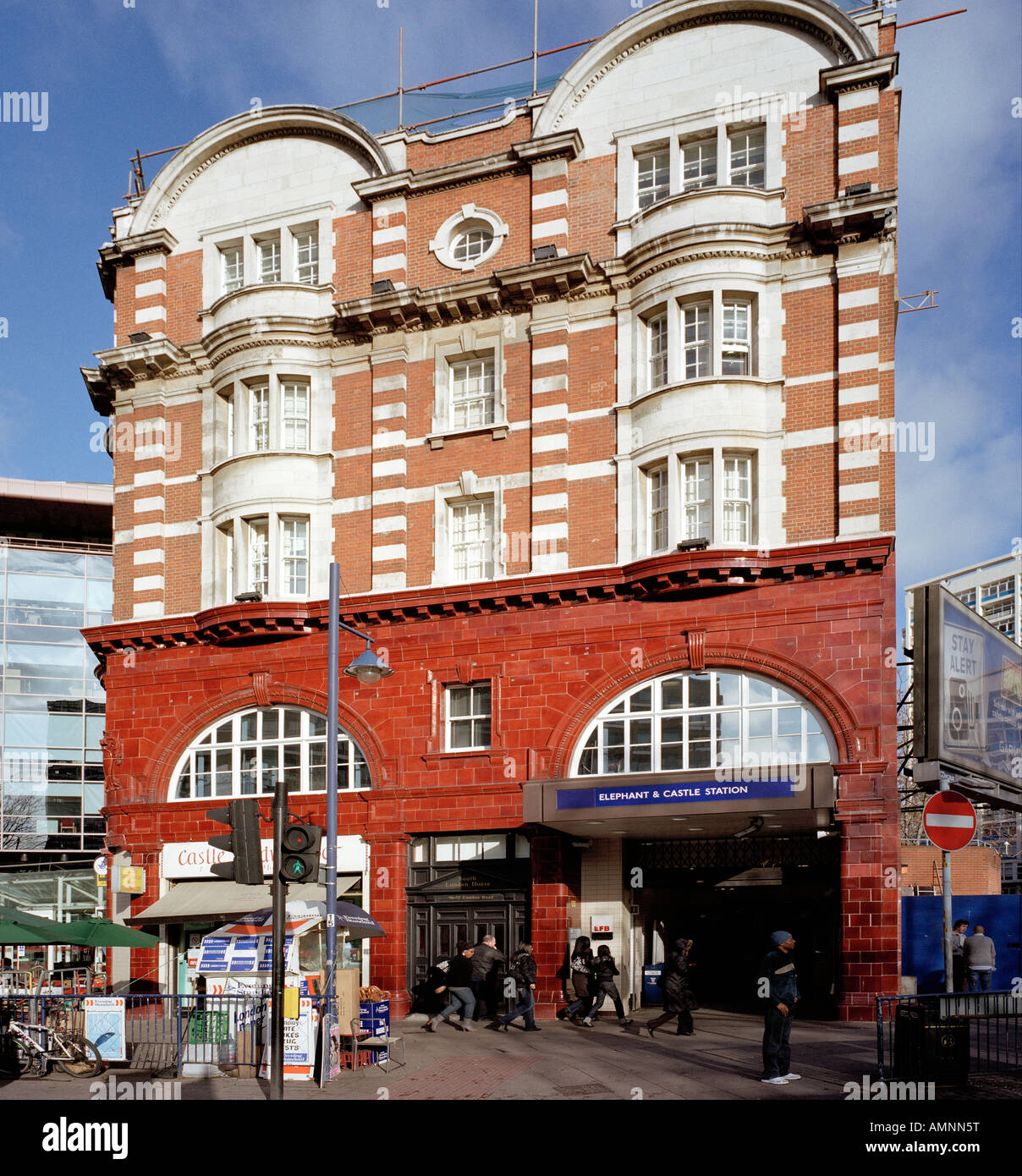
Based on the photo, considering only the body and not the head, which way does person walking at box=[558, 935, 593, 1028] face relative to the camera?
to the viewer's right

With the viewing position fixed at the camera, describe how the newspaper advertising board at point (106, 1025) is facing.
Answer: facing the viewer

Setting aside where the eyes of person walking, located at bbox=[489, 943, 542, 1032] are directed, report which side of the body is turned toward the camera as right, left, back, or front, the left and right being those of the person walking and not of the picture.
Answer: right

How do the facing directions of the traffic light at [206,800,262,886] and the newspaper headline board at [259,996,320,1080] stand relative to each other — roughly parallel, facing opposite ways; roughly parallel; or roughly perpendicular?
roughly perpendicular

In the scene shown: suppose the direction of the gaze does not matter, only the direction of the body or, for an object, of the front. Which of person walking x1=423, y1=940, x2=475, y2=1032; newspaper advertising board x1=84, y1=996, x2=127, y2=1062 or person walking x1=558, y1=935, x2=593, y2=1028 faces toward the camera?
the newspaper advertising board

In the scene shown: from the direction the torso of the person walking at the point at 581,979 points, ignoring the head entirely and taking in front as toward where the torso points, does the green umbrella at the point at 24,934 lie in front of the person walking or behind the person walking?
behind

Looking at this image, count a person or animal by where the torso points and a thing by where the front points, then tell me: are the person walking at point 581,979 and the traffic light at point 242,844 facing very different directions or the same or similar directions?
very different directions

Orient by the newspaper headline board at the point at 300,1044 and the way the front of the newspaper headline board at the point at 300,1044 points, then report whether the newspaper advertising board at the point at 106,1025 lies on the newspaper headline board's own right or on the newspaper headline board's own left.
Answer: on the newspaper headline board's own right
